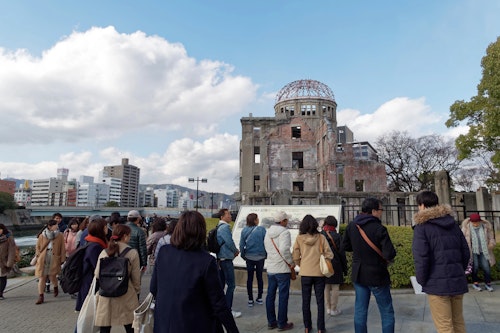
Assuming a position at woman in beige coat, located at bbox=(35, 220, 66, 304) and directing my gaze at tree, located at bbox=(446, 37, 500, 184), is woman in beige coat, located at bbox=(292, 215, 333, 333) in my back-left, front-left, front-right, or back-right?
front-right

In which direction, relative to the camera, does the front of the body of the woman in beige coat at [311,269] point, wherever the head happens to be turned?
away from the camera

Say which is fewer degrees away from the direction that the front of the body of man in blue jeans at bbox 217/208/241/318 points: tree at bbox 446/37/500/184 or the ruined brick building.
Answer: the tree

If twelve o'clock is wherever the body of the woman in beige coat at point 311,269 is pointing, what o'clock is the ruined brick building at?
The ruined brick building is roughly at 12 o'clock from the woman in beige coat.

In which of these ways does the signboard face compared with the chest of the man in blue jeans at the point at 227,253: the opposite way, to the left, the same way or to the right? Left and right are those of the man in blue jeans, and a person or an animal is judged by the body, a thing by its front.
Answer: to the right

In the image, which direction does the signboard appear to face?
toward the camera

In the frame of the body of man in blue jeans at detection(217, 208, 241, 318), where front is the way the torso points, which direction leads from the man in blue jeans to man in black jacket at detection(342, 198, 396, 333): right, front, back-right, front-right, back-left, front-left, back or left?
front-right

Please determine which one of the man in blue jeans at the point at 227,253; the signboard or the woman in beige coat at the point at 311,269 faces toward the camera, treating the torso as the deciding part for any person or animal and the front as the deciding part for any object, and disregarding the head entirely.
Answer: the signboard

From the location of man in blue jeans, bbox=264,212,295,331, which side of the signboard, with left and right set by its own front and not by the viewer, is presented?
front

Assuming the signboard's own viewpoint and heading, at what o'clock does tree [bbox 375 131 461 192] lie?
The tree is roughly at 7 o'clock from the signboard.

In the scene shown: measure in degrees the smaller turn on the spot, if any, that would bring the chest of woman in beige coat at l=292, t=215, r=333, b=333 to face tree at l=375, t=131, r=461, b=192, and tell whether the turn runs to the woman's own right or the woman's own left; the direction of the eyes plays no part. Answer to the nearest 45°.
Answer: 0° — they already face it

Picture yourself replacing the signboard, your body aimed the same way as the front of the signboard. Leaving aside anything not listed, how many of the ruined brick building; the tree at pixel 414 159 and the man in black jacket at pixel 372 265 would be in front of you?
1

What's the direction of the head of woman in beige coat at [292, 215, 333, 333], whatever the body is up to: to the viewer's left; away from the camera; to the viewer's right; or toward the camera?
away from the camera

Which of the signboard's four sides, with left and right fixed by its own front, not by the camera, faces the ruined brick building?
back

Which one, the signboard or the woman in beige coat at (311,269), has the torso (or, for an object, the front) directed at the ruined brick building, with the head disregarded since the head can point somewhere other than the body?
the woman in beige coat

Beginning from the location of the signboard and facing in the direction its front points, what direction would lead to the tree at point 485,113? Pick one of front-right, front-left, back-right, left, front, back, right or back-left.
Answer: back-left

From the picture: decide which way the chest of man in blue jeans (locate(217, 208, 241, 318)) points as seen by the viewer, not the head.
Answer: to the viewer's right

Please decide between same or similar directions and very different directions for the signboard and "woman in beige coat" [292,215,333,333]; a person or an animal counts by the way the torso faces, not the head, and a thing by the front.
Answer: very different directions

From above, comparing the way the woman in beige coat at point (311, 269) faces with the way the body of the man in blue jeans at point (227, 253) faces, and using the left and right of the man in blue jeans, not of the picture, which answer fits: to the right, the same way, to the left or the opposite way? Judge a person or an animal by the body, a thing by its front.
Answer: to the left
